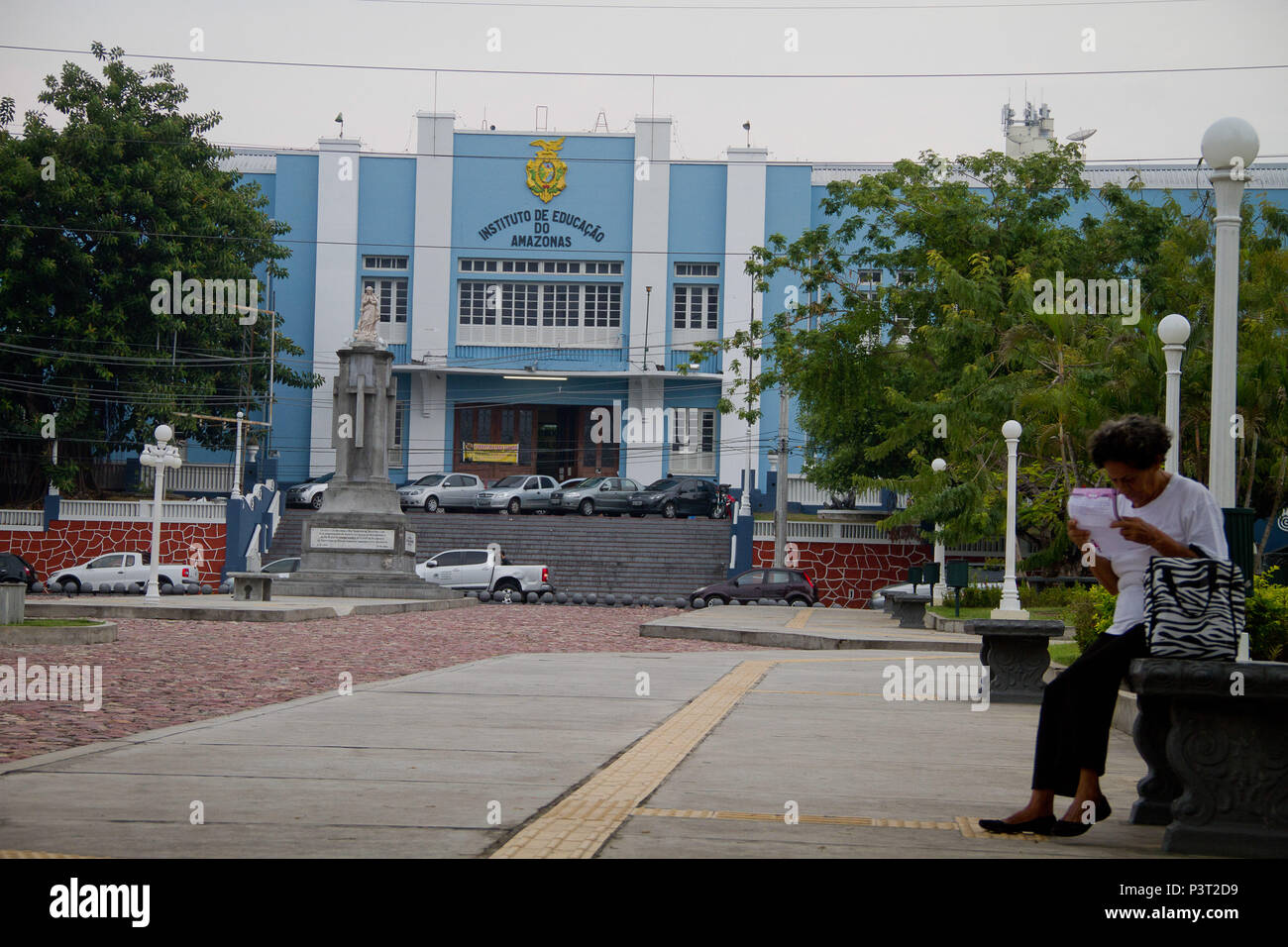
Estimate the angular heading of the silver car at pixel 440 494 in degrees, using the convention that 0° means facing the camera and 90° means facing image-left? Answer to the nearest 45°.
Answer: approximately 45°

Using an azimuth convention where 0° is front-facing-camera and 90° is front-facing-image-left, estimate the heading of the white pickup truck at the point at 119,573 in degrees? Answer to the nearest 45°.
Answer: approximately 90°

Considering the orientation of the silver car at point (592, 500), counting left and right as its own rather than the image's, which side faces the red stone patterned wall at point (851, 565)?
left

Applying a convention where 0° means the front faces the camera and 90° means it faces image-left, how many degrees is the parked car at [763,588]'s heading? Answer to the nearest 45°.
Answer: approximately 90°

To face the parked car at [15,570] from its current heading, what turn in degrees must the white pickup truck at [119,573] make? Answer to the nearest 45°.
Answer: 0° — it already faces it

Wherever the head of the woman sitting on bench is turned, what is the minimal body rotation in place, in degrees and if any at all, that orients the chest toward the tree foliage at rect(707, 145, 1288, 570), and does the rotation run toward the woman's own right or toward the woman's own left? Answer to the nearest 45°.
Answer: approximately 90° to the woman's own right

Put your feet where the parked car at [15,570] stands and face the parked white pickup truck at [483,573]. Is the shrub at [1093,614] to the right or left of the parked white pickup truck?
right

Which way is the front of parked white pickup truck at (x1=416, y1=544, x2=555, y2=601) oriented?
to the viewer's left
